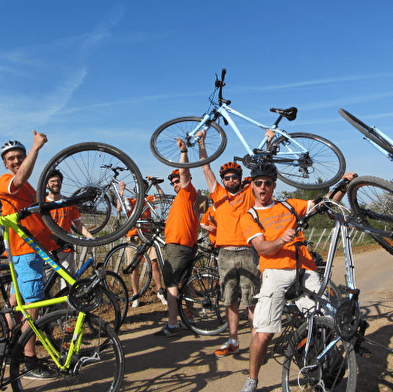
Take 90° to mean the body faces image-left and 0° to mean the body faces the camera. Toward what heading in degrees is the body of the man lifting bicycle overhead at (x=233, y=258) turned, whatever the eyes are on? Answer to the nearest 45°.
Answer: approximately 0°

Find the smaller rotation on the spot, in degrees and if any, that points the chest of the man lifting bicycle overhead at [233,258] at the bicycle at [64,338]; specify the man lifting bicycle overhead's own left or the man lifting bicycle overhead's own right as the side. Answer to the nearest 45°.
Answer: approximately 45° to the man lifting bicycle overhead's own right

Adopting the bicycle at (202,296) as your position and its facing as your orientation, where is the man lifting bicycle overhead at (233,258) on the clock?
The man lifting bicycle overhead is roughly at 7 o'clock from the bicycle.

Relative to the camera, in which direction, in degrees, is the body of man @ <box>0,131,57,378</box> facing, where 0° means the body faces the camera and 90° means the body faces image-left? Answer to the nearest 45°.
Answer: approximately 315°

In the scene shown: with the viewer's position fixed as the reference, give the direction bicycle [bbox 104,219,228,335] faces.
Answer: facing away from the viewer and to the left of the viewer

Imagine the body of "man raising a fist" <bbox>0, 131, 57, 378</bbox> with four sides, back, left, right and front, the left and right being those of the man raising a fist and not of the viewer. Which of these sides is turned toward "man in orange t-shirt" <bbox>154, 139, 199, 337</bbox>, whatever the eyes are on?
left

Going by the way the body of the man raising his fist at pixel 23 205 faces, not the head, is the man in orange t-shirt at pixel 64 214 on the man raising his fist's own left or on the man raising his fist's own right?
on the man raising his fist's own left

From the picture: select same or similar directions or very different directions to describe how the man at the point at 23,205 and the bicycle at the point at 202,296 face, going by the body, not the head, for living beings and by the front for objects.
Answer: very different directions

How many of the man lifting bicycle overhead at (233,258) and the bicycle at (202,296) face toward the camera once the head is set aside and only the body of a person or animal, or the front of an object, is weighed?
1
